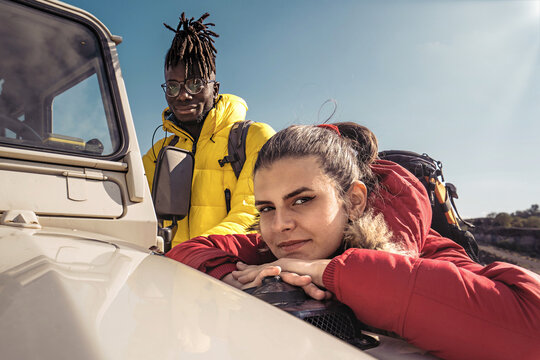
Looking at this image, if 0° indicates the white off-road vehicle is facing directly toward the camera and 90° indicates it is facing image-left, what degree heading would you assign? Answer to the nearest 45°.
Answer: approximately 315°

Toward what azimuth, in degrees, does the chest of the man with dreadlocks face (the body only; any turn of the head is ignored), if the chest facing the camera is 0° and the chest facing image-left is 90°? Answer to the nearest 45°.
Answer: approximately 45°

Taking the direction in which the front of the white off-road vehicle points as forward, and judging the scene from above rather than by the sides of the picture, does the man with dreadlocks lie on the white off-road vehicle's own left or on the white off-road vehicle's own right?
on the white off-road vehicle's own left

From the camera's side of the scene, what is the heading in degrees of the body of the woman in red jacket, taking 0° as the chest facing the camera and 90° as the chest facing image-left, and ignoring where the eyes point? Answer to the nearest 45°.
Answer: approximately 45°
